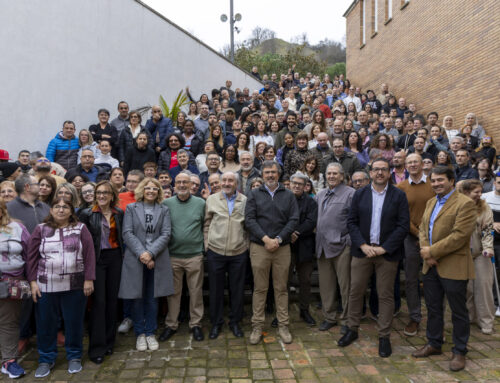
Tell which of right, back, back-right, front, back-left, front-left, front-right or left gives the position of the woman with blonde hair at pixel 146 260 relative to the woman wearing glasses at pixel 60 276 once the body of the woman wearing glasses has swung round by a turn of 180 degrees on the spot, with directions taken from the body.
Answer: right

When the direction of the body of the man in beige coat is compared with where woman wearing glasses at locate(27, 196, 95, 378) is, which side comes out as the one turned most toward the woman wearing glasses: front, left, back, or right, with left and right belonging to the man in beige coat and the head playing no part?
right

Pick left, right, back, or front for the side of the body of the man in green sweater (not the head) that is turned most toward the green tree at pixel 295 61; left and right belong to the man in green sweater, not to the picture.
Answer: back

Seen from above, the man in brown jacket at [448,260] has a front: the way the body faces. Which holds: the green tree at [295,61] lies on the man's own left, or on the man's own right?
on the man's own right

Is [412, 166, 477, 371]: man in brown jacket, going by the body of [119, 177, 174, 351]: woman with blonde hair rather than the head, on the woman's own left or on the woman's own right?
on the woman's own left

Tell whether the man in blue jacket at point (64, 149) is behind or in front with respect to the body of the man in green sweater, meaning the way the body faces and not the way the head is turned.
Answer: behind

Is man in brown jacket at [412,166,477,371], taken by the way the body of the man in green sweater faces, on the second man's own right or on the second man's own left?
on the second man's own left

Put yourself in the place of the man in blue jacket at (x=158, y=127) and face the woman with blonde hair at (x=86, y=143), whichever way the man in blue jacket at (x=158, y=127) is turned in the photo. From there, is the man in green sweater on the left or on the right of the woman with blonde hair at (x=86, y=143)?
left

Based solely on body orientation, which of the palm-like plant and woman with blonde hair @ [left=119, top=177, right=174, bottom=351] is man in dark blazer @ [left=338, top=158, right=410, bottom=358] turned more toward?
the woman with blonde hair

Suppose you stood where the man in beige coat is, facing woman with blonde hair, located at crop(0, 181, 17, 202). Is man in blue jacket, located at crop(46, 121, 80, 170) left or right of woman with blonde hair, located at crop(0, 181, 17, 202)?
right

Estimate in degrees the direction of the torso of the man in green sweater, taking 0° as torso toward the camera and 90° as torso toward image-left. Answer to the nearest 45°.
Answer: approximately 0°

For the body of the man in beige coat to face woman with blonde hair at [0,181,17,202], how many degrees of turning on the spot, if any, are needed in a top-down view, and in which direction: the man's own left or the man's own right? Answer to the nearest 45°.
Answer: approximately 90° to the man's own right

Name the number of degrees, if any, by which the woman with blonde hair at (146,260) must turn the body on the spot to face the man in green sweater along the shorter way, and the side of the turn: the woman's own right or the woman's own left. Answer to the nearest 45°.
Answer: approximately 90° to the woman's own left

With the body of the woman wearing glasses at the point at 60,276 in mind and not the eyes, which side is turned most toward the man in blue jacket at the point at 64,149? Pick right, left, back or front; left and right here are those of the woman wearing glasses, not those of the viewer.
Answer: back
